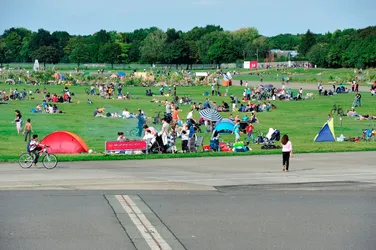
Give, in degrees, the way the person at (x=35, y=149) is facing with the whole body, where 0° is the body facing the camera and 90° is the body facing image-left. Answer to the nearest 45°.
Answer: approximately 270°

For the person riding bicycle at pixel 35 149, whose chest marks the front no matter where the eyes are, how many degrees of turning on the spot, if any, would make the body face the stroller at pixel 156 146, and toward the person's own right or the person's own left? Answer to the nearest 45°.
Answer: approximately 45° to the person's own left

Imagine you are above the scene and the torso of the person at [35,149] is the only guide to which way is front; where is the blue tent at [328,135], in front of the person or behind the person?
in front

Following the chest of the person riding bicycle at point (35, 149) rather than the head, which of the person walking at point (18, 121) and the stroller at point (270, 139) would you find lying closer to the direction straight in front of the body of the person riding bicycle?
the stroller

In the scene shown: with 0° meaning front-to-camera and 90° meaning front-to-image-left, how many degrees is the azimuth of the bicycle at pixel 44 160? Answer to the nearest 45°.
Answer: approximately 270°

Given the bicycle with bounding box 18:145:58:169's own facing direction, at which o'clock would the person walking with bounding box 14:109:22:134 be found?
The person walking is roughly at 9 o'clock from the bicycle.
